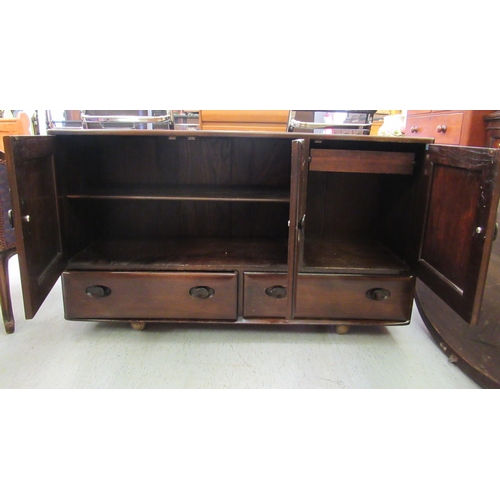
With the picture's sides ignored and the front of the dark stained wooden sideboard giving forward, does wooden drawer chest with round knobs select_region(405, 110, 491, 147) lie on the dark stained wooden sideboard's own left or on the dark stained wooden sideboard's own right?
on the dark stained wooden sideboard's own left

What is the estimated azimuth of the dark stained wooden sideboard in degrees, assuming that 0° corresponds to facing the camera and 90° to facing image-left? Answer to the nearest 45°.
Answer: approximately 0°

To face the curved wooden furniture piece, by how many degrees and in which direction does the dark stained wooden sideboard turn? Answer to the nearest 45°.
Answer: approximately 90° to its left

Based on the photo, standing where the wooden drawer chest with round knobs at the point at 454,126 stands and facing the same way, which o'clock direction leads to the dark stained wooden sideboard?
The dark stained wooden sideboard is roughly at 12 o'clock from the wooden drawer chest with round knobs.
